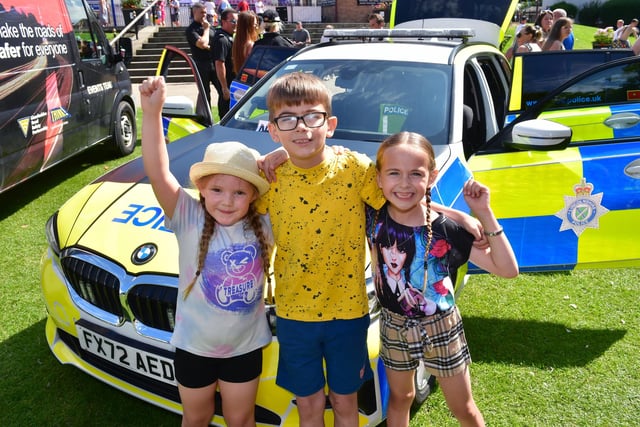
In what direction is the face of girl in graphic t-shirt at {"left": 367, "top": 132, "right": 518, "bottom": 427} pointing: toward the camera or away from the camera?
toward the camera

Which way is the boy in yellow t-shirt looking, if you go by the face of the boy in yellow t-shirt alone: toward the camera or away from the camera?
toward the camera

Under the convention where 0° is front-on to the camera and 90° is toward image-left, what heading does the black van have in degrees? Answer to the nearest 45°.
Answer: approximately 225°

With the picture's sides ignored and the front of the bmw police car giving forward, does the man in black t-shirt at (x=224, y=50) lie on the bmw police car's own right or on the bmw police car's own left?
on the bmw police car's own right

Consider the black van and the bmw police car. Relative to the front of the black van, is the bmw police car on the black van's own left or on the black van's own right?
on the black van's own right

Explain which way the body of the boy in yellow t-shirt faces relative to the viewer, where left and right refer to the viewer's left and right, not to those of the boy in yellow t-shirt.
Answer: facing the viewer

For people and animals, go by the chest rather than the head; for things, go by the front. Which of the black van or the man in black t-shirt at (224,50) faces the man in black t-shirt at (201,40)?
the black van

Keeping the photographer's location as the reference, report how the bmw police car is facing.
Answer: facing the viewer and to the left of the viewer

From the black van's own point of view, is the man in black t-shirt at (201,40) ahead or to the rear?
ahead

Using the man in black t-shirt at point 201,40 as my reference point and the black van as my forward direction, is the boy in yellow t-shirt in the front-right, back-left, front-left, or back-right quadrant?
front-left

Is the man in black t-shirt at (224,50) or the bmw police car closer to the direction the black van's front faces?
the man in black t-shirt

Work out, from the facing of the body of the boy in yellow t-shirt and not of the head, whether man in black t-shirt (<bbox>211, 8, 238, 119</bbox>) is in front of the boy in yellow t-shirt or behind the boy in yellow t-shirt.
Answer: behind
